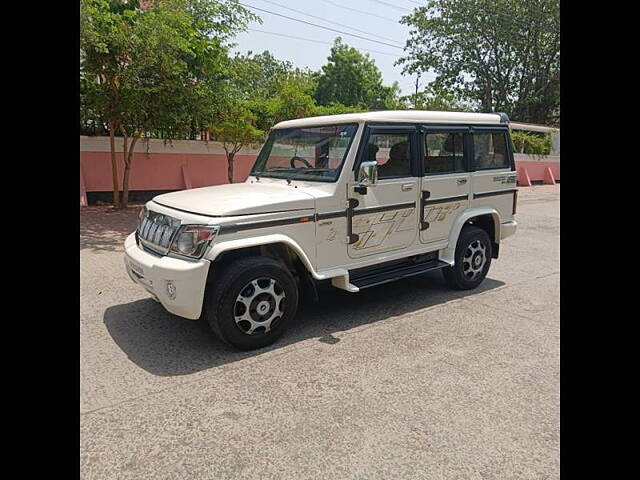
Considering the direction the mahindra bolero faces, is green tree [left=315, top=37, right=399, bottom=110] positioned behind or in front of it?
behind

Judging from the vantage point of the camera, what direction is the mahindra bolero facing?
facing the viewer and to the left of the viewer

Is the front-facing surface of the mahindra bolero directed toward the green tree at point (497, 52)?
no

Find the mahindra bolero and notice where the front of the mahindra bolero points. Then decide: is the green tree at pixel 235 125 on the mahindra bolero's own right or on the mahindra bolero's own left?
on the mahindra bolero's own right
